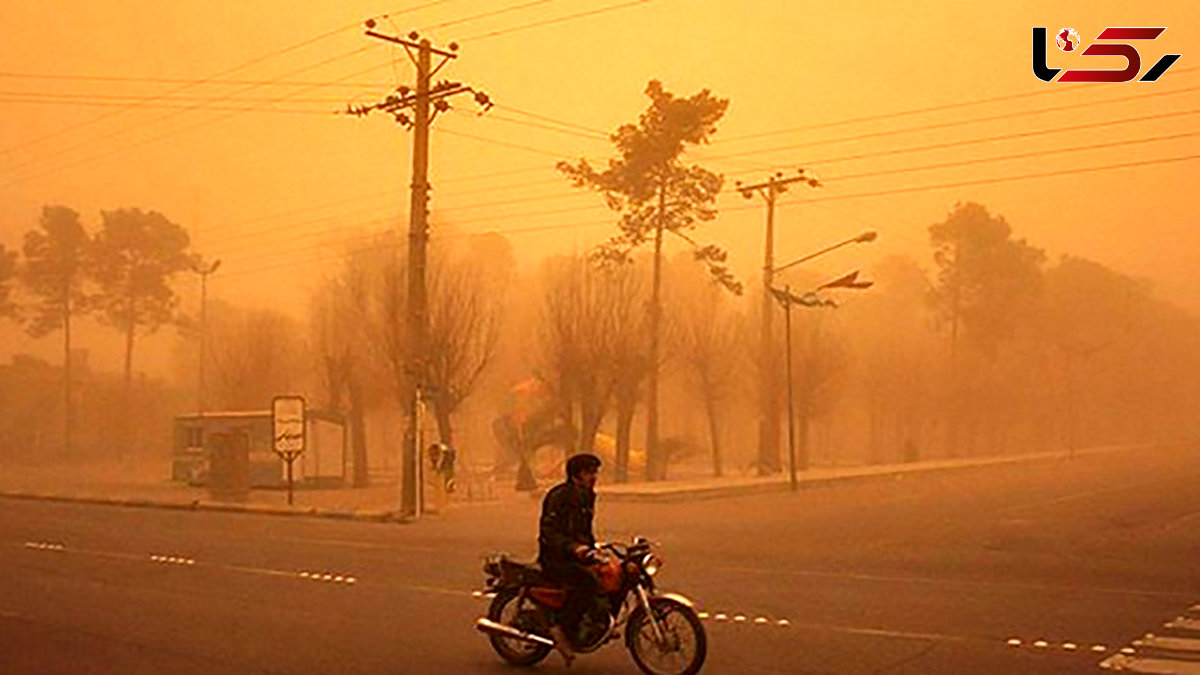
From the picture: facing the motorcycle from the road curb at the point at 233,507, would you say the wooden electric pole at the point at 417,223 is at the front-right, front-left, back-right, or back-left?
front-left

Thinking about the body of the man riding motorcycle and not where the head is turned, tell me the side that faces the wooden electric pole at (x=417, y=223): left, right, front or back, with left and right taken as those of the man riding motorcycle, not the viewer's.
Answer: left

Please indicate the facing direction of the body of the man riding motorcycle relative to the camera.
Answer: to the viewer's right

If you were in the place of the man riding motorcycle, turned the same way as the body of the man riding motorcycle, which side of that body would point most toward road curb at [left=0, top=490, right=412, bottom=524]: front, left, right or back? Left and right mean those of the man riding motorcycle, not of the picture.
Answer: left

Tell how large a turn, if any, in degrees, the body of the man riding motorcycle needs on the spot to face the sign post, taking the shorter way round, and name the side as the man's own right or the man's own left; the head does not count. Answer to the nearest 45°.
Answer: approximately 90° to the man's own left
